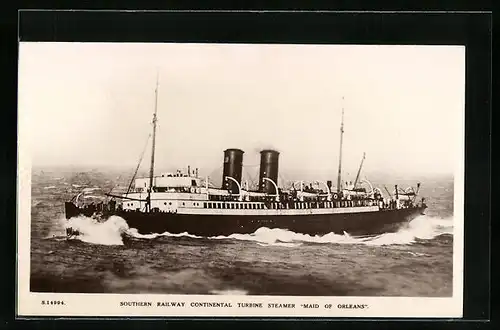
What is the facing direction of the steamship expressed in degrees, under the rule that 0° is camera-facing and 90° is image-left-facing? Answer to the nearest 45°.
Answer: approximately 90°
